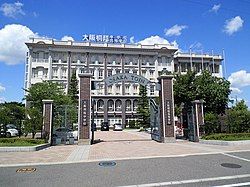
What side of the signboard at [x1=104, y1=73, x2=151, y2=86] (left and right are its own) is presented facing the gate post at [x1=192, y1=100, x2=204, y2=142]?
left

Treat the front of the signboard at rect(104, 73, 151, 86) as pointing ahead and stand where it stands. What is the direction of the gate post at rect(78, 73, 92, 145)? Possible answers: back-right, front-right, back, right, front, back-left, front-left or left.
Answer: front-right

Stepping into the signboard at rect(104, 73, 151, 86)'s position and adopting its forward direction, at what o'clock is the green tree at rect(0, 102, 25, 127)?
The green tree is roughly at 3 o'clock from the signboard.

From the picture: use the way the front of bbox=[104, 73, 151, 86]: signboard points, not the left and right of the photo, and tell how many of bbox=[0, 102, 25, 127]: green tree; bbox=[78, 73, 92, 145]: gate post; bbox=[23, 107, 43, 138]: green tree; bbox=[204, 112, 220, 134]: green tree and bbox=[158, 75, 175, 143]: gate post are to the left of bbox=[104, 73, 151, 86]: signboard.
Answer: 2

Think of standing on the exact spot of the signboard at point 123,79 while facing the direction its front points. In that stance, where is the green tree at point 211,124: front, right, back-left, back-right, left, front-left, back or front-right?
left

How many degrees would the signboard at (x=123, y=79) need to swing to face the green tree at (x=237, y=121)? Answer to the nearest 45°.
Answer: approximately 90° to its left

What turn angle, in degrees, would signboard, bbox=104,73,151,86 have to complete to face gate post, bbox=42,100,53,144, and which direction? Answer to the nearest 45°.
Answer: approximately 90° to its right

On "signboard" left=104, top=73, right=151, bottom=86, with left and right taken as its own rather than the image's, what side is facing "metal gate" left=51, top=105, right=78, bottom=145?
right

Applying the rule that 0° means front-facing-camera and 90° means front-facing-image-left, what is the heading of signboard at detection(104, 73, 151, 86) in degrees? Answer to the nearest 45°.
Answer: approximately 0°

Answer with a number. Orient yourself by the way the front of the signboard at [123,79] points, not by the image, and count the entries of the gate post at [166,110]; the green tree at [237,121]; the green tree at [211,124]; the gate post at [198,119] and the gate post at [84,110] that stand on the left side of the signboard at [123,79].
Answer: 4
